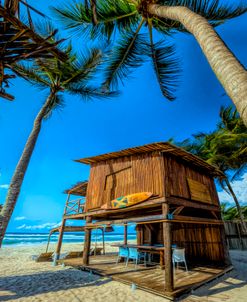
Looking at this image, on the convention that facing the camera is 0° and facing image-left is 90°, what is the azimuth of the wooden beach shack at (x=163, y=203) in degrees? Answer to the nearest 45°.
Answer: approximately 45°

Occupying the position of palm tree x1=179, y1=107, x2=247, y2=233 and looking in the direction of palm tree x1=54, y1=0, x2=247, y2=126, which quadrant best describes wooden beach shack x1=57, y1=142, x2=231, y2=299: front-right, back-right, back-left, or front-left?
front-right

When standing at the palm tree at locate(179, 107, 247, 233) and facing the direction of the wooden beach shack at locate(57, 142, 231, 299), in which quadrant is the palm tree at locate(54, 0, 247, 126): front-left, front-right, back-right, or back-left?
front-left

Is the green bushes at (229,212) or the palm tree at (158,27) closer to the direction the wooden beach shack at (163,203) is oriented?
the palm tree

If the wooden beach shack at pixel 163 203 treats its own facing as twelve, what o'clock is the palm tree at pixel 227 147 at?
The palm tree is roughly at 6 o'clock from the wooden beach shack.

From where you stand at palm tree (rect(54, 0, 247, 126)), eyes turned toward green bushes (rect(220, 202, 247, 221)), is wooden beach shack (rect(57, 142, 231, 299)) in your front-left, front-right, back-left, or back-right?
front-left

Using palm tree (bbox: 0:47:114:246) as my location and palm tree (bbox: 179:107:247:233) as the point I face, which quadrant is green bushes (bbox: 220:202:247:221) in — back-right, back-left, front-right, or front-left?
front-left

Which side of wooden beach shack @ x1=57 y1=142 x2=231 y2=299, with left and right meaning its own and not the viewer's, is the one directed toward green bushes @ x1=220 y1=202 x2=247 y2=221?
back
